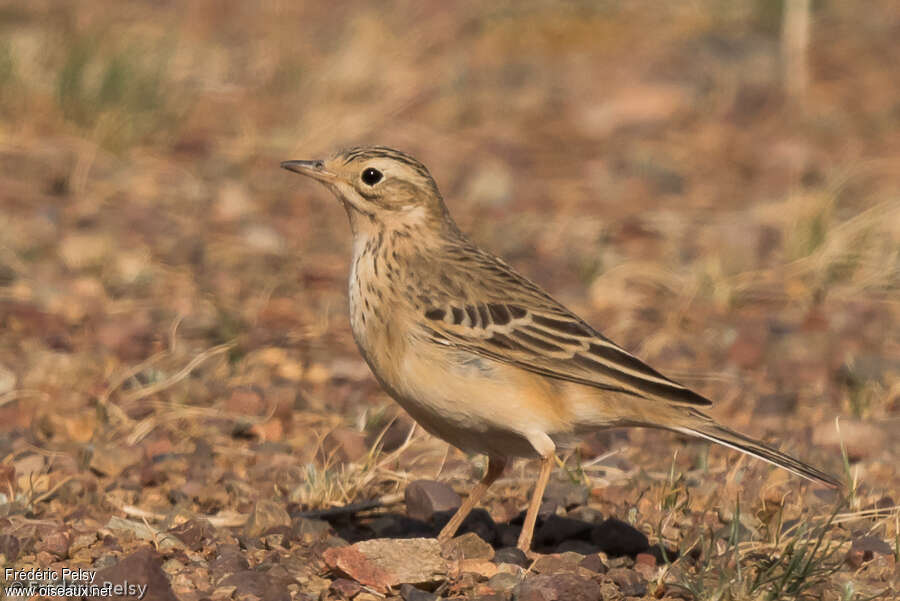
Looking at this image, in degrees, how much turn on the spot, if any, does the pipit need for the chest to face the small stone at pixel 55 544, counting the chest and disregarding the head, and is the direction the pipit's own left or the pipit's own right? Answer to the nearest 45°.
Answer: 0° — it already faces it

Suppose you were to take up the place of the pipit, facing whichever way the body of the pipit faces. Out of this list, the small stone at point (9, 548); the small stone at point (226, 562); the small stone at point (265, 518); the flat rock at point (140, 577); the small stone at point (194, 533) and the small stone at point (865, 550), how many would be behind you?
1

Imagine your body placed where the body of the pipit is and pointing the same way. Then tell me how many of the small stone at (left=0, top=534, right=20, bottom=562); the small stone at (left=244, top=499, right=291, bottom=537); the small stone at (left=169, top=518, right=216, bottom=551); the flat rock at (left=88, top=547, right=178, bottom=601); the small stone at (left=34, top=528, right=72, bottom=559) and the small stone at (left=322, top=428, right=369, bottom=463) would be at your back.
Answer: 0

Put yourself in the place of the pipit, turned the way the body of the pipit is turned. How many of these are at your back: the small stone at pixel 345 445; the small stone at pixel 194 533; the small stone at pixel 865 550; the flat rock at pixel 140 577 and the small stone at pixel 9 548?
1

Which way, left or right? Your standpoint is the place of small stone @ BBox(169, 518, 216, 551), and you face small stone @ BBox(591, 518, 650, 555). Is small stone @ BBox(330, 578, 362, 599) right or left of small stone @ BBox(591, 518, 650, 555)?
right

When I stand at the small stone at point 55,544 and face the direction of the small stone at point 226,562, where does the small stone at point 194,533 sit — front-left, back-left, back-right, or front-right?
front-left

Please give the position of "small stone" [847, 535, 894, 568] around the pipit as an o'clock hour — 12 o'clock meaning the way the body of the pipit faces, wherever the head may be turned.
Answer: The small stone is roughly at 6 o'clock from the pipit.

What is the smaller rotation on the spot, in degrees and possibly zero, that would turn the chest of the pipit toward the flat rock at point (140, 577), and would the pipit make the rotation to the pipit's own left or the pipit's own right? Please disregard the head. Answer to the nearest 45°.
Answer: approximately 45° to the pipit's own left

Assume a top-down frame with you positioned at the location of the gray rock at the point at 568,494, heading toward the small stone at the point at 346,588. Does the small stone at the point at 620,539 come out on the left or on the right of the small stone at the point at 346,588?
left

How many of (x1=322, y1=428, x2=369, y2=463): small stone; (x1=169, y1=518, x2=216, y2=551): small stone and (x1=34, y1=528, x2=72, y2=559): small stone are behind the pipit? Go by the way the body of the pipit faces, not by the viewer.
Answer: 0

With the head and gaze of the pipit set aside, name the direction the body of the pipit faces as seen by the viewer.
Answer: to the viewer's left

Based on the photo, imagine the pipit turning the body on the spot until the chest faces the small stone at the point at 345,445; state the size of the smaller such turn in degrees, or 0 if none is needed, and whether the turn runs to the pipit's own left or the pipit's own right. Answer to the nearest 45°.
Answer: approximately 45° to the pipit's own right

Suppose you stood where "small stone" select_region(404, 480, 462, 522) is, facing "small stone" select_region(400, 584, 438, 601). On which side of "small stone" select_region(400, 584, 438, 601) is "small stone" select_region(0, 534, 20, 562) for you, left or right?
right
